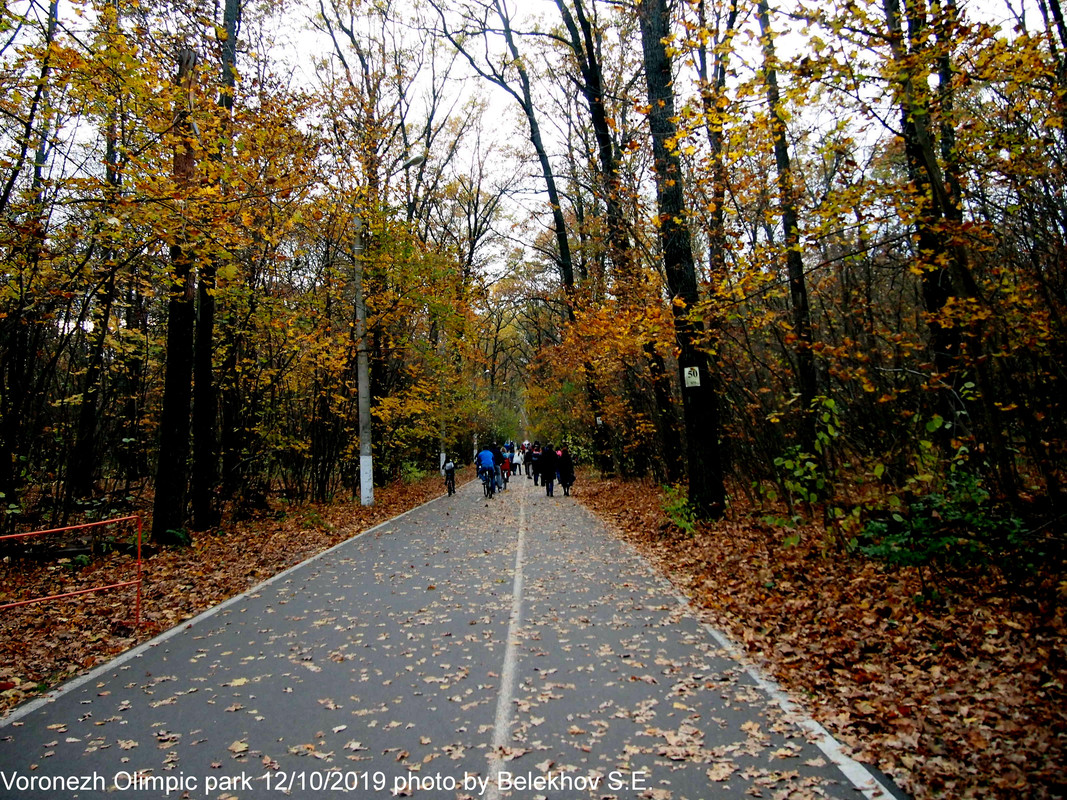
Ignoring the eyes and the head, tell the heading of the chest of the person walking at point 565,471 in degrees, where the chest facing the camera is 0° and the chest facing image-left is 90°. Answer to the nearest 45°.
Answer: approximately 180°

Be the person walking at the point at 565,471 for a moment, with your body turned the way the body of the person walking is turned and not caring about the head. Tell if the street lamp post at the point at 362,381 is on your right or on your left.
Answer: on your left

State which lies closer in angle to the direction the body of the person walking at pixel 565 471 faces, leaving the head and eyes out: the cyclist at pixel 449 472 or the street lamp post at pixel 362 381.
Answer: the cyclist

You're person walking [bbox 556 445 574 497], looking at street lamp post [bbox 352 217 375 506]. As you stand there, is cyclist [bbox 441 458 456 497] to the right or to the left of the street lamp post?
right

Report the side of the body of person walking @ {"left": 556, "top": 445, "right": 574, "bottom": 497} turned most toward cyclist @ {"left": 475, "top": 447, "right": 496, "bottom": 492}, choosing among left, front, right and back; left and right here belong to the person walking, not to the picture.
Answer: left
